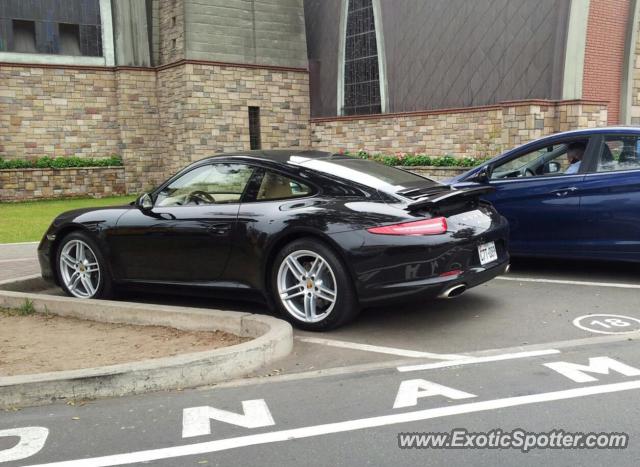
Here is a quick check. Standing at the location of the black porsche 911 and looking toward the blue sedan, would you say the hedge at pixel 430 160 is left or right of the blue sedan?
left

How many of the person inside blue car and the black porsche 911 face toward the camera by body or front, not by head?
0

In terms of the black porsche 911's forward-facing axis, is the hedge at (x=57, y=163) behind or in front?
in front

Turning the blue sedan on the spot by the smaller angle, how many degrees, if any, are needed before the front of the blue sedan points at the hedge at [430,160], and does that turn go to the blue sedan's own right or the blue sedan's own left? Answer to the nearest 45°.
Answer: approximately 90° to the blue sedan's own right

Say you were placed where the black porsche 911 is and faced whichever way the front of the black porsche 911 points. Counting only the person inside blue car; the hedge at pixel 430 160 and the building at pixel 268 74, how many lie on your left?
0

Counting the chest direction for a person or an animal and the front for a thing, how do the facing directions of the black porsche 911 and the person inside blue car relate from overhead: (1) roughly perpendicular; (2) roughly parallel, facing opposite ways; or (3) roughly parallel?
roughly parallel

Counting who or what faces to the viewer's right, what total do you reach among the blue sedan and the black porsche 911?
0

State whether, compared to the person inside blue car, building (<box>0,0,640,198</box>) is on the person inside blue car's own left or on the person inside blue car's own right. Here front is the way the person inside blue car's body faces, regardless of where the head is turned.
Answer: on the person inside blue car's own right

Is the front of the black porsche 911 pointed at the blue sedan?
no

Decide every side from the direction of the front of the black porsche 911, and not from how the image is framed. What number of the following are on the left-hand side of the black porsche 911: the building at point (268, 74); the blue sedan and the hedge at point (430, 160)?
0

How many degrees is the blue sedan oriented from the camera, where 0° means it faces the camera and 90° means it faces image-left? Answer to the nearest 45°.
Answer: approximately 90°

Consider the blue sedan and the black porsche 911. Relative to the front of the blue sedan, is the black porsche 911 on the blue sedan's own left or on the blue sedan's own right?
on the blue sedan's own left

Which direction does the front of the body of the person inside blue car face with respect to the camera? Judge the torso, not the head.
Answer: to the viewer's left

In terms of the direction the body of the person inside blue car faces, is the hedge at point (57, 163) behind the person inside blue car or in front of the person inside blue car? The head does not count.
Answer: in front

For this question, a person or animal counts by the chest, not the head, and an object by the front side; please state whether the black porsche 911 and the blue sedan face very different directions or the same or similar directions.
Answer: same or similar directions

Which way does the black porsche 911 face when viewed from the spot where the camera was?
facing away from the viewer and to the left of the viewer

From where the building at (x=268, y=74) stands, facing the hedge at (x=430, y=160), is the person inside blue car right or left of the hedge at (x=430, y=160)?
right
